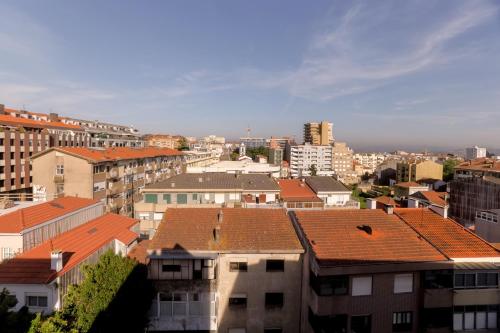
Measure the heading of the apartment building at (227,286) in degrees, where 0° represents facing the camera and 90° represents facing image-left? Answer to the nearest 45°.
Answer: approximately 0°

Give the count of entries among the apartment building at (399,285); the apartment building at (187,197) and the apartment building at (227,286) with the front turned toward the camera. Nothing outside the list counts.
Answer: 3

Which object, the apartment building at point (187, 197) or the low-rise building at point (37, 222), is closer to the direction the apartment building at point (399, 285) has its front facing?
the low-rise building

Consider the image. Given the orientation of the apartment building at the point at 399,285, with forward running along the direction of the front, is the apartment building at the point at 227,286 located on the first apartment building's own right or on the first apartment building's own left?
on the first apartment building's own right

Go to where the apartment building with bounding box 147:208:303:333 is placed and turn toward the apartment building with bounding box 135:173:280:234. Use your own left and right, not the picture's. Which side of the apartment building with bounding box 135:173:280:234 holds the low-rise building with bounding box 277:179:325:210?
right

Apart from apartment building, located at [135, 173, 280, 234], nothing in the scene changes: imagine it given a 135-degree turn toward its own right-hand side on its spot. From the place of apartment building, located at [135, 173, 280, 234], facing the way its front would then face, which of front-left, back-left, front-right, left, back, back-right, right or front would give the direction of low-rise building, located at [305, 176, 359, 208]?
back-right

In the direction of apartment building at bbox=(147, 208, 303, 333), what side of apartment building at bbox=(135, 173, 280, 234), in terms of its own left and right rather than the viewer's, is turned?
front

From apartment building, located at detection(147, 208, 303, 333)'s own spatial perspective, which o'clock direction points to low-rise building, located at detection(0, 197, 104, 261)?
The low-rise building is roughly at 4 o'clock from the apartment building.

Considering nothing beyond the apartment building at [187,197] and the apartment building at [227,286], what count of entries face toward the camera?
2

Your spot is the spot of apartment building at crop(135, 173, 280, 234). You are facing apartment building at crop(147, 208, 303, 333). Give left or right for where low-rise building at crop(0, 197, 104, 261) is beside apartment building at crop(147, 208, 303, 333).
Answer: right
